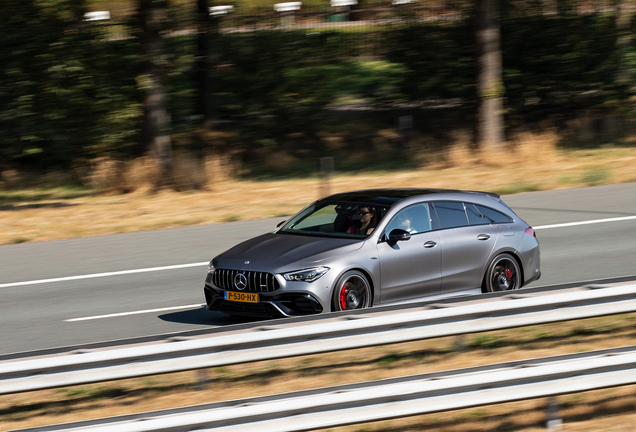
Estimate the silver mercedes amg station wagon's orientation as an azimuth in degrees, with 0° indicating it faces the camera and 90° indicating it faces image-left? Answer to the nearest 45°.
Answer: approximately 45°
